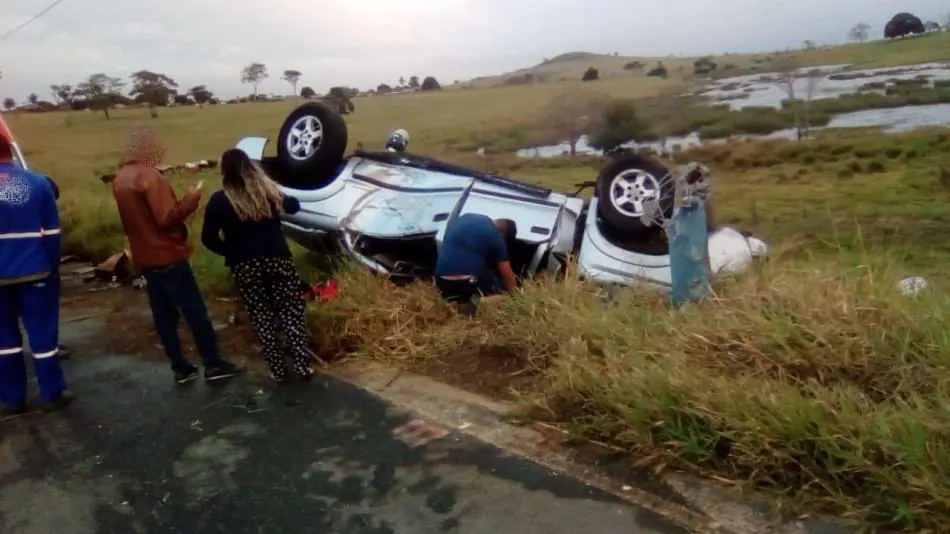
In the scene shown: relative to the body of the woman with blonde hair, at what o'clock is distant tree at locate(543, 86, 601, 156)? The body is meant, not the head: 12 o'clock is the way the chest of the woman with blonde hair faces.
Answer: The distant tree is roughly at 1 o'clock from the woman with blonde hair.

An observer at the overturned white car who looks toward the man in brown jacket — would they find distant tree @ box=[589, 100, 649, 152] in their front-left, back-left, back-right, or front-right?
back-right

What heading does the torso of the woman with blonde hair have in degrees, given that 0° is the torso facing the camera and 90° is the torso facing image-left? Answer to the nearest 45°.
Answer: approximately 180°

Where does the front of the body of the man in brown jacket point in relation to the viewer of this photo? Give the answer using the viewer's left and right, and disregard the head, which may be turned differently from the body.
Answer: facing away from the viewer and to the right of the viewer

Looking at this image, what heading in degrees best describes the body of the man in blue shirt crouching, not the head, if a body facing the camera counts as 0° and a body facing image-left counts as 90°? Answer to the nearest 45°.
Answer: approximately 225°

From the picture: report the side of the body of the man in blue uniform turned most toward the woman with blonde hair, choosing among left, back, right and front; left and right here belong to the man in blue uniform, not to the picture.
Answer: right

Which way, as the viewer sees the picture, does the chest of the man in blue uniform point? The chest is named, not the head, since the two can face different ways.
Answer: away from the camera

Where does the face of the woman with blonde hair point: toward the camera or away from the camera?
away from the camera
